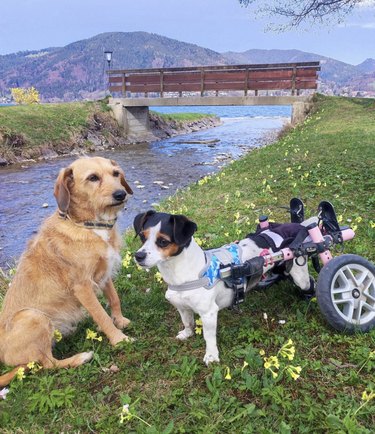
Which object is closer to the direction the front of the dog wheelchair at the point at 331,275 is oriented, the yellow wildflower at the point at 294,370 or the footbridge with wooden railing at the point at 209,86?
the yellow wildflower

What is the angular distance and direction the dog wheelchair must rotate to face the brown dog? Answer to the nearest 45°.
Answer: approximately 45° to its right

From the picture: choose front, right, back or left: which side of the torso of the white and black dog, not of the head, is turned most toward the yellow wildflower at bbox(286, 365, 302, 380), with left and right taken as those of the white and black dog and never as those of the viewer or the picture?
left

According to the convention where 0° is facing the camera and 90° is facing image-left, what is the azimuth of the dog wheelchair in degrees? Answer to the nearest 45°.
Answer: approximately 45°

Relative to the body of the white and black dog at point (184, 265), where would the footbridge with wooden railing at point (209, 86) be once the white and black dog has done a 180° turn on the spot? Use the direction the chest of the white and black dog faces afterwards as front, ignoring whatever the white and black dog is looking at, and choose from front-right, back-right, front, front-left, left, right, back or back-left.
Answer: front-left

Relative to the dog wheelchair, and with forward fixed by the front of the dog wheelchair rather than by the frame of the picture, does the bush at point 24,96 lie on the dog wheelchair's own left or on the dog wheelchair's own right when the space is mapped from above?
on the dog wheelchair's own right

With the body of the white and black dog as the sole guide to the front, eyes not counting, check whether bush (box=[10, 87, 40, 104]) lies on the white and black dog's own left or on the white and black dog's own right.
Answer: on the white and black dog's own right

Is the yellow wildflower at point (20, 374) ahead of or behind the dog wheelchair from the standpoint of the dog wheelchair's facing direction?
ahead
